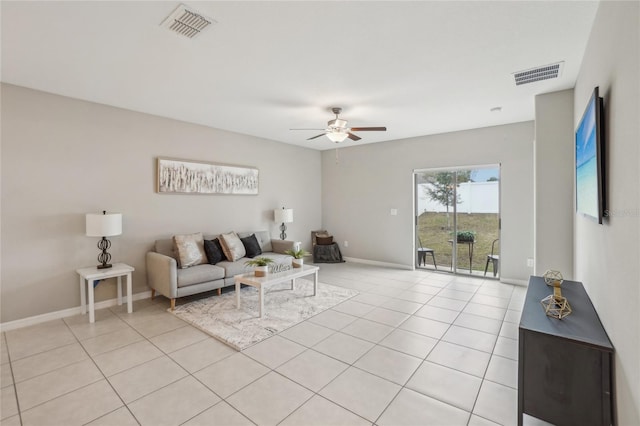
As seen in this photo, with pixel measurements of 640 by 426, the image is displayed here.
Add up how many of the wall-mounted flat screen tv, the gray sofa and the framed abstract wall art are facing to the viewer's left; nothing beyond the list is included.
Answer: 1

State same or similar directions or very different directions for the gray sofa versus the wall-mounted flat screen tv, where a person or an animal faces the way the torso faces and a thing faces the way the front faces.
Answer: very different directions

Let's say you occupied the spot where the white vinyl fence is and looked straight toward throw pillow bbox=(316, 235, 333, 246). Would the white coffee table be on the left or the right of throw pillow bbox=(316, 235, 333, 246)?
left

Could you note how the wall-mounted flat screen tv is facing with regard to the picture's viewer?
facing to the left of the viewer

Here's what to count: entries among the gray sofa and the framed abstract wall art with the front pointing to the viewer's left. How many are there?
0

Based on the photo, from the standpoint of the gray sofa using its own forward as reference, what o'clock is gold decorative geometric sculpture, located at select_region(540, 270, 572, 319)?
The gold decorative geometric sculpture is roughly at 12 o'clock from the gray sofa.

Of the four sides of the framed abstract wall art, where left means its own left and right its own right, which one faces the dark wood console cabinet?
front

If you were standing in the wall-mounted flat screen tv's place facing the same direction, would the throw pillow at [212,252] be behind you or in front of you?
in front

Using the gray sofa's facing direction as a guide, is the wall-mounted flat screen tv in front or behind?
in front

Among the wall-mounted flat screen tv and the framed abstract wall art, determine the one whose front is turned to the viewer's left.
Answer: the wall-mounted flat screen tv

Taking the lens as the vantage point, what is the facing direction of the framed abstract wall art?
facing the viewer and to the right of the viewer

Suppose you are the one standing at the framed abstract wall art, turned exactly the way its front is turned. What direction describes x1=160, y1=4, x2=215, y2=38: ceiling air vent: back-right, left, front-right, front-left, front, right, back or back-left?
front-right

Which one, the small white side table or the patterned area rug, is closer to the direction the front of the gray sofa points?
the patterned area rug

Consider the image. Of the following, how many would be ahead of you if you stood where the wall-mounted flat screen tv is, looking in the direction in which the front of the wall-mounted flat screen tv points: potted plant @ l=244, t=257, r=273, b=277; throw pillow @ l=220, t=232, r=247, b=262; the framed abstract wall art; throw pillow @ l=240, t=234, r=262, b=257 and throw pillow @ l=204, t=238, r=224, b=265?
5

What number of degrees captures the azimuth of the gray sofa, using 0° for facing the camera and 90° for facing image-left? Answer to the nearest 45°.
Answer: approximately 315°

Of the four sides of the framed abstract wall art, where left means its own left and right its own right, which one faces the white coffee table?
front

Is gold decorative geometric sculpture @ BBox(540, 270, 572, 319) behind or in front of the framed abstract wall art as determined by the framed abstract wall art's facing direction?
in front
